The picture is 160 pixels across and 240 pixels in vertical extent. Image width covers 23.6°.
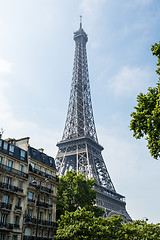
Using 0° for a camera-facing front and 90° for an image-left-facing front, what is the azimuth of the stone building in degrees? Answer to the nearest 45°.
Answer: approximately 315°

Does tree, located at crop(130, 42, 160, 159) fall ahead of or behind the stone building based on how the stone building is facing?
ahead

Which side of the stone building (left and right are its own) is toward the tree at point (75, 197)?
left

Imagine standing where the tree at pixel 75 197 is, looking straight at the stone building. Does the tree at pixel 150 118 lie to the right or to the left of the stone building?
left
